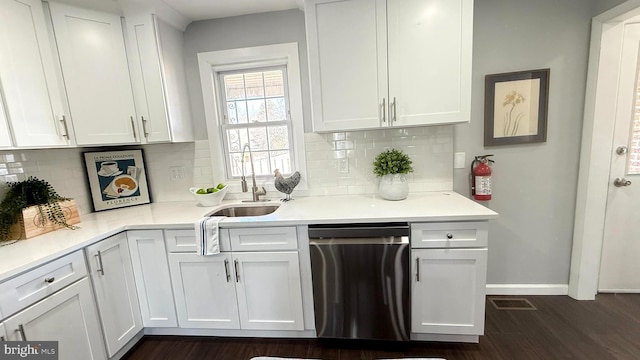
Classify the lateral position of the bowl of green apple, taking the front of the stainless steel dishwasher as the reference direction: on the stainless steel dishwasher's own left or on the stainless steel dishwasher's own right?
on the stainless steel dishwasher's own right

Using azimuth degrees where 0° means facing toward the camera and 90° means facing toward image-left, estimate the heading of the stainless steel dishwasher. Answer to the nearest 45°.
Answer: approximately 0°

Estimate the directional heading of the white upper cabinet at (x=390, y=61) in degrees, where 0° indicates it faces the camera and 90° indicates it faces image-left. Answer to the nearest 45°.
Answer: approximately 0°

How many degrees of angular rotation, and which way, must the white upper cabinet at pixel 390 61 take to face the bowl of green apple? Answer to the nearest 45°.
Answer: approximately 90° to its right
